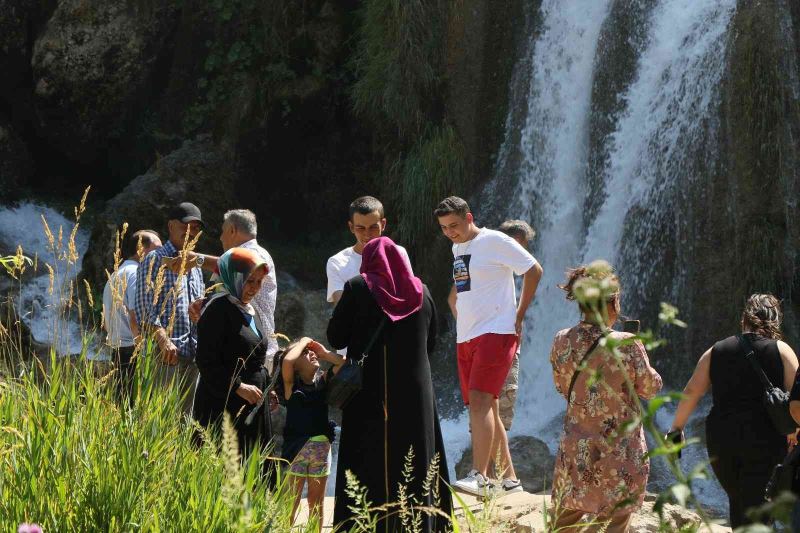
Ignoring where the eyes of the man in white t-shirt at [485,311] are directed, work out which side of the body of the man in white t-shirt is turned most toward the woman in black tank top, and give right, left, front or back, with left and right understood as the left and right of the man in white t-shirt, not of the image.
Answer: left

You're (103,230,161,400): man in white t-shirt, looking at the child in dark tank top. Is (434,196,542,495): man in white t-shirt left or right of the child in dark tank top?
left

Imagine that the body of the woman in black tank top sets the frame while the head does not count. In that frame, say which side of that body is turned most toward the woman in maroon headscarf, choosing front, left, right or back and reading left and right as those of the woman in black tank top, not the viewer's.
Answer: left

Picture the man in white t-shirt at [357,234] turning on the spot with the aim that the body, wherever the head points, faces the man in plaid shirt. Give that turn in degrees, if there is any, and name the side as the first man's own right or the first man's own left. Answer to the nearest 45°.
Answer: approximately 90° to the first man's own right

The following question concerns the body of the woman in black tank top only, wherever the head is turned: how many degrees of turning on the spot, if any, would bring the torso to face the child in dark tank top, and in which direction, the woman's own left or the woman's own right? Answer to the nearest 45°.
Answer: approximately 90° to the woman's own left

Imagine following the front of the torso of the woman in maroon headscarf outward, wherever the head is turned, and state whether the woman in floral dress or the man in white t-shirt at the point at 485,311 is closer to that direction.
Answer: the man in white t-shirt

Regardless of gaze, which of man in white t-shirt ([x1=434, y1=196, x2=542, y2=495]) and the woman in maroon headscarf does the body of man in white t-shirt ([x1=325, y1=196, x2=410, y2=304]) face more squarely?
the woman in maroon headscarf

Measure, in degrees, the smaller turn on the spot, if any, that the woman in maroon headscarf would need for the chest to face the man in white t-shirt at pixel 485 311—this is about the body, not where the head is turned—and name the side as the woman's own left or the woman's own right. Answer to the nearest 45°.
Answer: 0° — they already face them

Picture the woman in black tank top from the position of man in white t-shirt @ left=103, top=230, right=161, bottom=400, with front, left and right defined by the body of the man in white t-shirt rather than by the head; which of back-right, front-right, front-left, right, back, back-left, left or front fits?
right

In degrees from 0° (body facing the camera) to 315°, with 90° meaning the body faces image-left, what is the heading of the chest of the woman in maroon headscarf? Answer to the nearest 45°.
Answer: approximately 180°

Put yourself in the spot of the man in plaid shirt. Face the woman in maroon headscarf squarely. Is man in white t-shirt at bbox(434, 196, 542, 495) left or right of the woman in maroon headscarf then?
left

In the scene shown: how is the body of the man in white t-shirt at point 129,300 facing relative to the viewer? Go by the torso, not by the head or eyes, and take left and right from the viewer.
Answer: facing away from the viewer and to the right of the viewer

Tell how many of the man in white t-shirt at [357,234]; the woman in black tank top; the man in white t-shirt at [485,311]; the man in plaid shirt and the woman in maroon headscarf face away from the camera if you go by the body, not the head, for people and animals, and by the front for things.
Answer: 2

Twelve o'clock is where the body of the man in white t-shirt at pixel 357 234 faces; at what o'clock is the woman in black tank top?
The woman in black tank top is roughly at 10 o'clock from the man in white t-shirt.

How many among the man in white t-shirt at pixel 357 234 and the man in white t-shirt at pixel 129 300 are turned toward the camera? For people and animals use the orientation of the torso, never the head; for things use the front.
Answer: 1
